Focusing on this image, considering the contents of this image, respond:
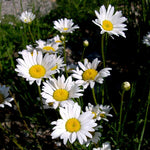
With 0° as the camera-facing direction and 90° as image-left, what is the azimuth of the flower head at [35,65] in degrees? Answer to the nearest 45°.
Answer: approximately 0°

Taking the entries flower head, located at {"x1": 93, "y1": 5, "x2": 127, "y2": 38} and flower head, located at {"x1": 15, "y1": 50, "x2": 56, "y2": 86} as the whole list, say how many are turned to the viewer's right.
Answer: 0

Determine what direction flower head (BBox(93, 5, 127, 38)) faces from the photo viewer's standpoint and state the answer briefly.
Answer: facing the viewer and to the left of the viewer
